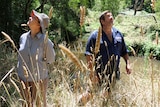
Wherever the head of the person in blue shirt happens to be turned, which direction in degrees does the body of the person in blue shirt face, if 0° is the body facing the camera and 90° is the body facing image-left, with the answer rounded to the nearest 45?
approximately 315°
